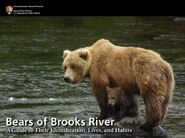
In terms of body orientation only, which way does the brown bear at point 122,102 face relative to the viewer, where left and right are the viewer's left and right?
facing the viewer and to the left of the viewer
